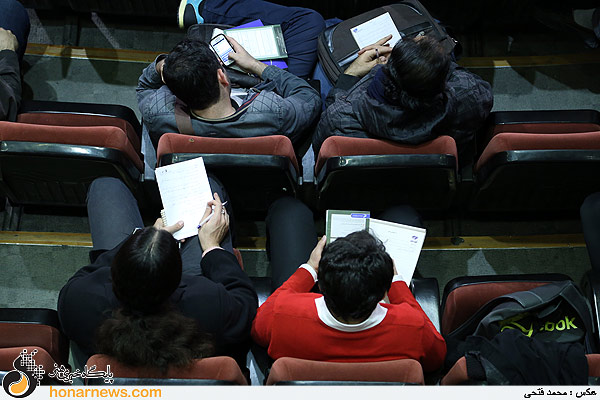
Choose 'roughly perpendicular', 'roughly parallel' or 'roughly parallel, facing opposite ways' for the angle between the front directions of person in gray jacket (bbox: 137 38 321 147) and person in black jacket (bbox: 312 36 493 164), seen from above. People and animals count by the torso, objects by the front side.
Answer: roughly parallel

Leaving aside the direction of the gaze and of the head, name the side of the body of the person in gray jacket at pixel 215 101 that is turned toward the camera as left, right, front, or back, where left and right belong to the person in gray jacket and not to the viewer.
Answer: back

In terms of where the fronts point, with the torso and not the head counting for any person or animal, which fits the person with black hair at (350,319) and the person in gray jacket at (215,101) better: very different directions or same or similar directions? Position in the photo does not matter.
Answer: same or similar directions

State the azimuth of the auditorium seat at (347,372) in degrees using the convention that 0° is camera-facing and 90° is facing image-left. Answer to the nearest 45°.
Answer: approximately 180°

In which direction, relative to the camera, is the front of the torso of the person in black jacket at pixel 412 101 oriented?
away from the camera

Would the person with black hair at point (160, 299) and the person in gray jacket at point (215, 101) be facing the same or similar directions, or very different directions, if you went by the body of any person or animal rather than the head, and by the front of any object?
same or similar directions

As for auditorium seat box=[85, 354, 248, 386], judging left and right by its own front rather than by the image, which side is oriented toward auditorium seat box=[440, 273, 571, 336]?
right

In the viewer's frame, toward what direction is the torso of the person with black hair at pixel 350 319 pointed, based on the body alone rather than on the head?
away from the camera

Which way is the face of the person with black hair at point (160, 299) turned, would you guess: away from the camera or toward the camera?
away from the camera

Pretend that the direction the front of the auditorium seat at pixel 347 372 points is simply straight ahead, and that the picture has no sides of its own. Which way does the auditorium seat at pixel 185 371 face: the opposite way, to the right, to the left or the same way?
the same way

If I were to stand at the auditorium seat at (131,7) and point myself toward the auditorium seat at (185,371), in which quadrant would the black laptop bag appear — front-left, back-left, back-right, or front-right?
front-left

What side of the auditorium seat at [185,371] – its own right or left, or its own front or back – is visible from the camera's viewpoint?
back

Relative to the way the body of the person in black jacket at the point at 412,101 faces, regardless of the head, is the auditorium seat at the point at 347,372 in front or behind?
behind

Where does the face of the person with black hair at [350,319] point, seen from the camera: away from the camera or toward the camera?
away from the camera

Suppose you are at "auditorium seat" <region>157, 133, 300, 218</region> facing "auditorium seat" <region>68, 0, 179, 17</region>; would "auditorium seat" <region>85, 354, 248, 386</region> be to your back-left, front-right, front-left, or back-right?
back-left

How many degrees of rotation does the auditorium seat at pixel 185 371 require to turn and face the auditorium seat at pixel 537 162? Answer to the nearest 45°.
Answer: approximately 90° to its right

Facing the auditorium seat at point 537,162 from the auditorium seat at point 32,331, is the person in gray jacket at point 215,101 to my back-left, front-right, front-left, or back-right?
front-left

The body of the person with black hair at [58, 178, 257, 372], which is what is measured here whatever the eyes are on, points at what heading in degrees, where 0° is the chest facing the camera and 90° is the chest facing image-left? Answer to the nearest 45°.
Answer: approximately 180°
